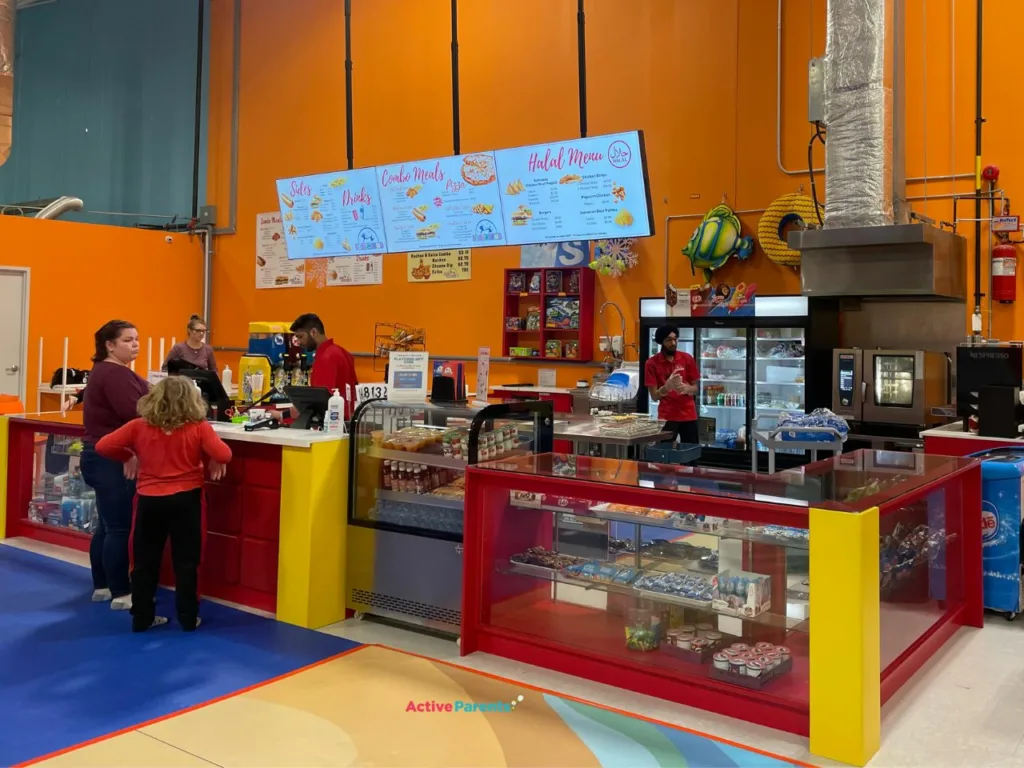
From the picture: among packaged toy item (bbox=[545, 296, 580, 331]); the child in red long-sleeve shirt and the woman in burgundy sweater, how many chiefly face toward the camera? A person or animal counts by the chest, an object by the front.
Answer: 1

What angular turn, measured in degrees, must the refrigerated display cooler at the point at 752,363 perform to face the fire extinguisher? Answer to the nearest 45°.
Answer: approximately 135° to its left

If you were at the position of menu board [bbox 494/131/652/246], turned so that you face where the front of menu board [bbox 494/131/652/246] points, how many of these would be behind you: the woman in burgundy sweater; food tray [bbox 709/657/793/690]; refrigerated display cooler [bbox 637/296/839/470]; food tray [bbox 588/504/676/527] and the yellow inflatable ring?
2

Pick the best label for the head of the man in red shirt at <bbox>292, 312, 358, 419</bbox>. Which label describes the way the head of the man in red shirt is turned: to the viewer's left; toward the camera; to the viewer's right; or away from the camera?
to the viewer's left

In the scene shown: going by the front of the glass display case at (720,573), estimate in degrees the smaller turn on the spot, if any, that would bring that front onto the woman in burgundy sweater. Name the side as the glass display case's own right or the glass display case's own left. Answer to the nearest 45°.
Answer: approximately 45° to the glass display case's own right

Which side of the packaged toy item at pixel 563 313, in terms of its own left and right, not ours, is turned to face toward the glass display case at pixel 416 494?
front

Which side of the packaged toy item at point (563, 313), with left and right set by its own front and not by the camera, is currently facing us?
front

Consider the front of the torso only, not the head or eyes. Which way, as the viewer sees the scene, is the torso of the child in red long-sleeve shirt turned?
away from the camera

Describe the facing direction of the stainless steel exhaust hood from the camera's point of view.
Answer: facing the viewer and to the left of the viewer

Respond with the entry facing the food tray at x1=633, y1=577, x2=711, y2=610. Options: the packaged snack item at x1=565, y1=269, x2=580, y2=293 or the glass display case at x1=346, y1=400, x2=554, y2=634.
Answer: the packaged snack item

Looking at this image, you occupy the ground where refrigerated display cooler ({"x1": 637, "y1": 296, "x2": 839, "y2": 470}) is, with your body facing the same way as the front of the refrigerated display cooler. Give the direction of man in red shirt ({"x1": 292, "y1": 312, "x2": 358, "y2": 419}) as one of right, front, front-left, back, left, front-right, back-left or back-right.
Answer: front
